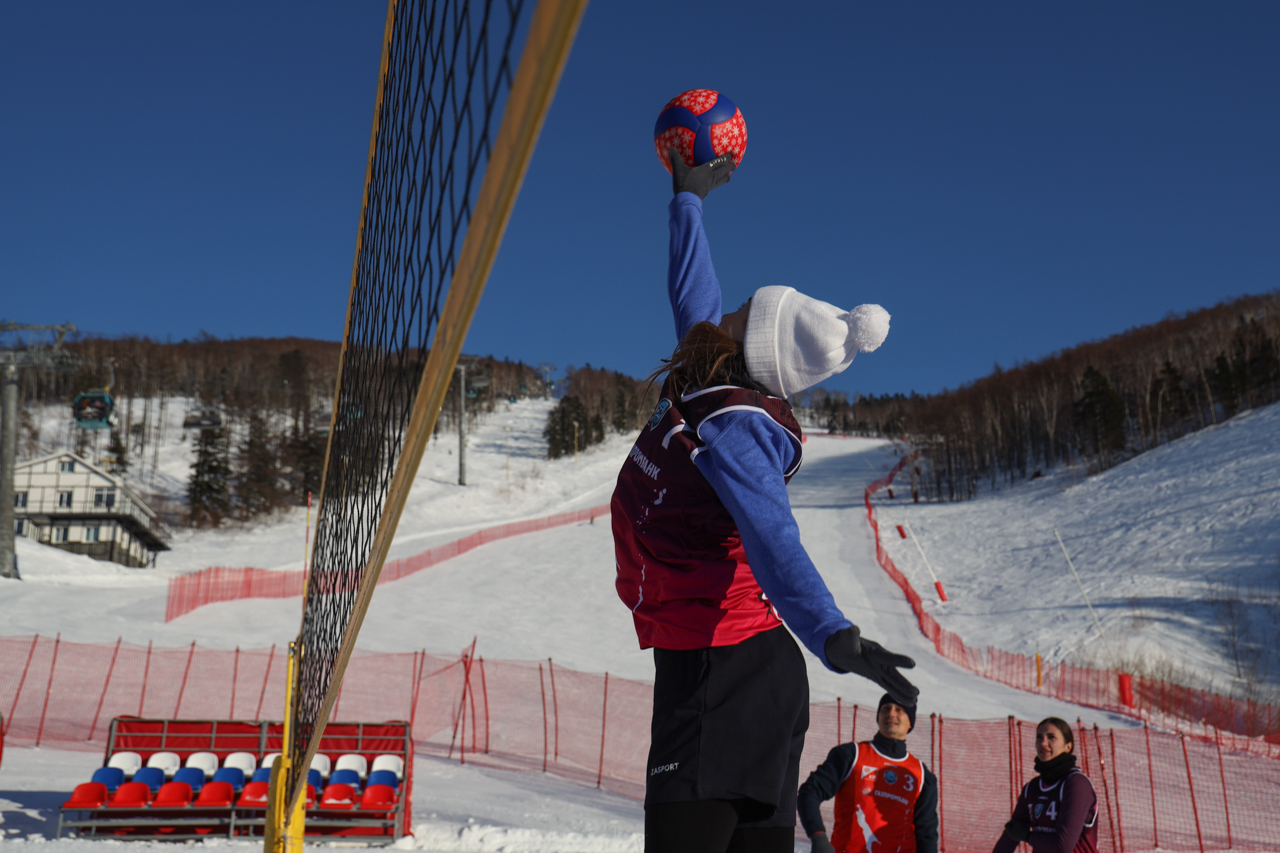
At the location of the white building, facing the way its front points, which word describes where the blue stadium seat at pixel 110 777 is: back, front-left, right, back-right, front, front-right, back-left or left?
front

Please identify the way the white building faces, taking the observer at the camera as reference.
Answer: facing the viewer

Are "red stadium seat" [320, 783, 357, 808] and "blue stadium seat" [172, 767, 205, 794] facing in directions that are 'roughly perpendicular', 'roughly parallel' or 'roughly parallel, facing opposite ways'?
roughly parallel

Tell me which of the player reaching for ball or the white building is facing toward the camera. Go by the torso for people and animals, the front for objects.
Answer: the white building

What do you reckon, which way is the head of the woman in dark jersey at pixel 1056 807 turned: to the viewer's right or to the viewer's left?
to the viewer's left

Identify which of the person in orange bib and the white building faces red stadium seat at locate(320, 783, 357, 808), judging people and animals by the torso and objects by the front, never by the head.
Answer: the white building

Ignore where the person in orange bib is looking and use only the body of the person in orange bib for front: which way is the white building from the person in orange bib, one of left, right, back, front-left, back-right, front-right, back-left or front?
back-right

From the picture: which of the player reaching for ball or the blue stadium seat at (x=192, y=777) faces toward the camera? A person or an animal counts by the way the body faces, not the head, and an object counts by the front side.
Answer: the blue stadium seat

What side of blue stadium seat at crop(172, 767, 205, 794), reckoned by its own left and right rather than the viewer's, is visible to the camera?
front

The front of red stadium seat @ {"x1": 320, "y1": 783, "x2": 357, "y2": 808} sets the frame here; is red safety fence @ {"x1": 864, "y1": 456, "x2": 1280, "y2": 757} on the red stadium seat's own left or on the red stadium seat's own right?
on the red stadium seat's own left

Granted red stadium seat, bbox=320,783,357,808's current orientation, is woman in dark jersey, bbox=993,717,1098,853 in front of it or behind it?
in front

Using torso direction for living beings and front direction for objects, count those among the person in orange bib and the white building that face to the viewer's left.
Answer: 0

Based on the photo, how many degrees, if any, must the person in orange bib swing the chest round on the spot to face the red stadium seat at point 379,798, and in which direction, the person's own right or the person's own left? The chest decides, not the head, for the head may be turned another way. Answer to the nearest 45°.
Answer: approximately 135° to the person's own right

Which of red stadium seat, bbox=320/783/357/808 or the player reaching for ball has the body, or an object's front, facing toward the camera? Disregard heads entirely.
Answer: the red stadium seat
